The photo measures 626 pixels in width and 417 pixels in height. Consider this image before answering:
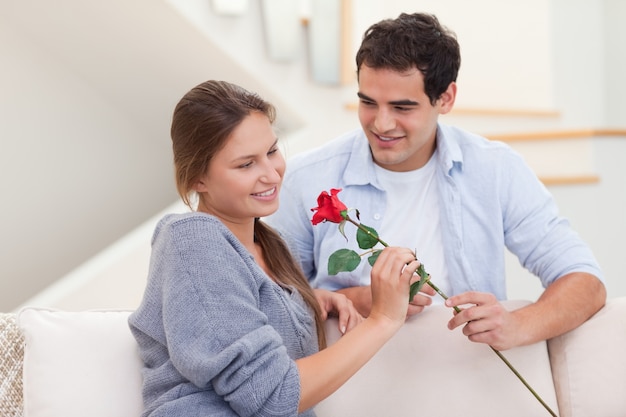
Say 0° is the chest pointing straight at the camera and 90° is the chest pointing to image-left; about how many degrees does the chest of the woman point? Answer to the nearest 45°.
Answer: approximately 315°

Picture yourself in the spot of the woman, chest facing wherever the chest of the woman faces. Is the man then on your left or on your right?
on your left

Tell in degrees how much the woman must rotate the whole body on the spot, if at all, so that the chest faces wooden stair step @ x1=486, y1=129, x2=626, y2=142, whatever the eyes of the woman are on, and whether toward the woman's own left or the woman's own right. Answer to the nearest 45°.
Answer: approximately 90° to the woman's own left

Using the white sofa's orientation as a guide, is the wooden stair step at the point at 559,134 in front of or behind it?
behind

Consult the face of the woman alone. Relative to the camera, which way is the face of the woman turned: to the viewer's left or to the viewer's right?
to the viewer's right

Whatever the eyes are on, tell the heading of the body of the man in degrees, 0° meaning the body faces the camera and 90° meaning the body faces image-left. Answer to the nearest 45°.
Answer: approximately 0°
